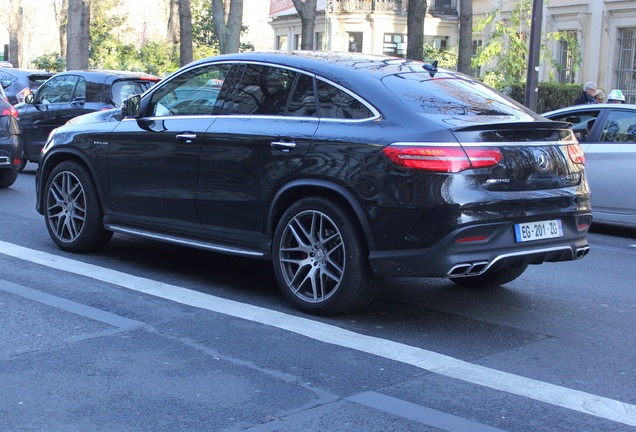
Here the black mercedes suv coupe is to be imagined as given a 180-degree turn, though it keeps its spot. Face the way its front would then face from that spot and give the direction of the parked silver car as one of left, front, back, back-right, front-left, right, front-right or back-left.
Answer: left

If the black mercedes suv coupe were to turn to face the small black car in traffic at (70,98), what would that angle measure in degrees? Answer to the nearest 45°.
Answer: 0° — it already faces it

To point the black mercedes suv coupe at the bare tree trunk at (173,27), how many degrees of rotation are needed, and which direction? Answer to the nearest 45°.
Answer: approximately 45° to its right

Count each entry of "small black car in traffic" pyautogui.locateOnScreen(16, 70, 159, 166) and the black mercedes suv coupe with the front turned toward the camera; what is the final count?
0

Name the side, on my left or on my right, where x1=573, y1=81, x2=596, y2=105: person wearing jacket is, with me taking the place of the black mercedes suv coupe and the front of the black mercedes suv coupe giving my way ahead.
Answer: on my right

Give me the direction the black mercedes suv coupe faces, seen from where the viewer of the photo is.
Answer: facing away from the viewer and to the left of the viewer

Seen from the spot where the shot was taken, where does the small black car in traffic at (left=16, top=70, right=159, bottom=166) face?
facing away from the viewer and to the left of the viewer

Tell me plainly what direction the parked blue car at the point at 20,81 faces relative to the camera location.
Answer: facing away from the viewer and to the left of the viewer

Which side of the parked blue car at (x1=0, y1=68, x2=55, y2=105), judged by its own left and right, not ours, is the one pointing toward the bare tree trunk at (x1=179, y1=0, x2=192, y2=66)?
right

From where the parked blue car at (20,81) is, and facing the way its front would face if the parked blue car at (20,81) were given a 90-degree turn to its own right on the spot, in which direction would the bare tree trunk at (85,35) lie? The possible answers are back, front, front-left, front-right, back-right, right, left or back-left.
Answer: front-left

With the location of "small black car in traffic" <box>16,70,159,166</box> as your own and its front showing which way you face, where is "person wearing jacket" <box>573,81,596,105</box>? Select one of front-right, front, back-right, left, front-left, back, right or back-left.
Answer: back-right

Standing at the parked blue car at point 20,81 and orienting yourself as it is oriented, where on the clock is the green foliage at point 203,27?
The green foliage is roughly at 2 o'clock from the parked blue car.

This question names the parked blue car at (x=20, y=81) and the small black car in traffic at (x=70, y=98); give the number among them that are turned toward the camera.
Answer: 0
